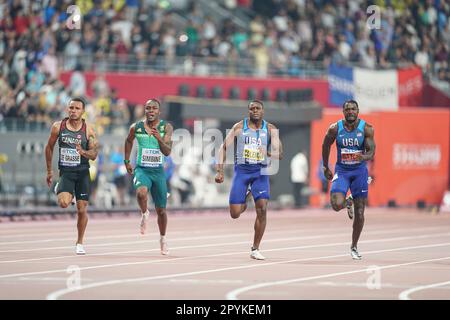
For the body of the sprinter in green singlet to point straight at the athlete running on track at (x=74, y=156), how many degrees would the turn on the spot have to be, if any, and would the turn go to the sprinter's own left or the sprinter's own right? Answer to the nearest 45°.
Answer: approximately 90° to the sprinter's own right

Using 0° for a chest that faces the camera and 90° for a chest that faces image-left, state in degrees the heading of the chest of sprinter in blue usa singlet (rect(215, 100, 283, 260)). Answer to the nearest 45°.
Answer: approximately 0°

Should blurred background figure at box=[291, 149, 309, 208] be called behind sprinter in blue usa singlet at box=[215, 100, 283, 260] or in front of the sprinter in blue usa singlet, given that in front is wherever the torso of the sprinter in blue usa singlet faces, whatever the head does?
behind

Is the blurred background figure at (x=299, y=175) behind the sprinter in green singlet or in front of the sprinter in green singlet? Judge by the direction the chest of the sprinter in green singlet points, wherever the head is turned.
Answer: behind

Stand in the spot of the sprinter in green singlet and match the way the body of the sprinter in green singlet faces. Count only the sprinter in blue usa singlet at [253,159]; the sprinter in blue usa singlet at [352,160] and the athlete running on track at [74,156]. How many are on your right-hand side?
1

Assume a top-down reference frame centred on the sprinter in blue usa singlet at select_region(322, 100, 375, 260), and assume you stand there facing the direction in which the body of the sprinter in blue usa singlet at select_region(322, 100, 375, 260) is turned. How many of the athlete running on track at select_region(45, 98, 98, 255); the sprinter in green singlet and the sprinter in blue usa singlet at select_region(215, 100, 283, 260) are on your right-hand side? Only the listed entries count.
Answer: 3

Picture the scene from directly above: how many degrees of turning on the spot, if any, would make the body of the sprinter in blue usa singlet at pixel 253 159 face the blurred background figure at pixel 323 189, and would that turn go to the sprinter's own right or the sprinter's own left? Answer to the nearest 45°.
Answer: approximately 180°

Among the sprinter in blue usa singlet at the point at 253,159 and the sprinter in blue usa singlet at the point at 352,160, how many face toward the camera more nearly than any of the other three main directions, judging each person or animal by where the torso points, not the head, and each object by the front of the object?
2

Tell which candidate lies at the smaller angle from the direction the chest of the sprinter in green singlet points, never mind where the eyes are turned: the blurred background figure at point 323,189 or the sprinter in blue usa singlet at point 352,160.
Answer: the sprinter in blue usa singlet

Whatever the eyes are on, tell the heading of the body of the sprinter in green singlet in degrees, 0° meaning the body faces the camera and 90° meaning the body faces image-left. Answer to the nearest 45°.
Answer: approximately 0°
